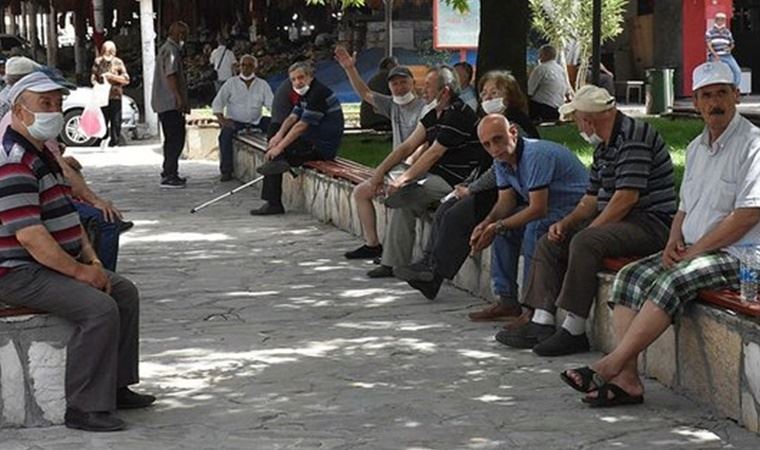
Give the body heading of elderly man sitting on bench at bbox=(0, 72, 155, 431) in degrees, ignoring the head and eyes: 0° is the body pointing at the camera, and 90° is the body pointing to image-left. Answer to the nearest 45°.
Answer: approximately 315°

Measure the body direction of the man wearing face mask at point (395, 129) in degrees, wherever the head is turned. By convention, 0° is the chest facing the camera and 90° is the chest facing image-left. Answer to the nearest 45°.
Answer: approximately 45°

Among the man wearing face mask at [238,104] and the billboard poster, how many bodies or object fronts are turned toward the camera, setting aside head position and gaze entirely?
2

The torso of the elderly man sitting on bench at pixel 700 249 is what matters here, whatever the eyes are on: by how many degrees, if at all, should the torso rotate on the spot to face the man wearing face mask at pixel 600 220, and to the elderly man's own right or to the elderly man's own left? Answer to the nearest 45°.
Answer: approximately 90° to the elderly man's own right

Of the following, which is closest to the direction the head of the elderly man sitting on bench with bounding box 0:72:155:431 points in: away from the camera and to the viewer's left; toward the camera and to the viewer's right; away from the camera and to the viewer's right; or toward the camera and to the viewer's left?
toward the camera and to the viewer's right

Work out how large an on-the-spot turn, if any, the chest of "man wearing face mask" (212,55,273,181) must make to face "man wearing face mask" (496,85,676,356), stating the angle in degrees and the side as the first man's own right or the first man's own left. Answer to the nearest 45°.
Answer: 0° — they already face them
